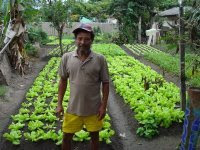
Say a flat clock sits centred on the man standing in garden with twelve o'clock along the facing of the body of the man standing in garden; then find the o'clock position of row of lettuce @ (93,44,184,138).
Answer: The row of lettuce is roughly at 7 o'clock from the man standing in garden.

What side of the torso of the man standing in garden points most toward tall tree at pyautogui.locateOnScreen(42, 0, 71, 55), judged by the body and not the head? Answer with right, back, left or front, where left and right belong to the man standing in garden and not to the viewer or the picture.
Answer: back

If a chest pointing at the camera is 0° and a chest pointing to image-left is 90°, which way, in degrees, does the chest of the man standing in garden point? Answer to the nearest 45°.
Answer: approximately 0°

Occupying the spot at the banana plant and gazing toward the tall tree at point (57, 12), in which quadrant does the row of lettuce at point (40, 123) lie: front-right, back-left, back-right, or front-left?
back-right

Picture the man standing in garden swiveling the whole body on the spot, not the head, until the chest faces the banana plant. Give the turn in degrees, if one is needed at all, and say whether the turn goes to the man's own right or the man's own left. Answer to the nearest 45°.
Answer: approximately 180°
